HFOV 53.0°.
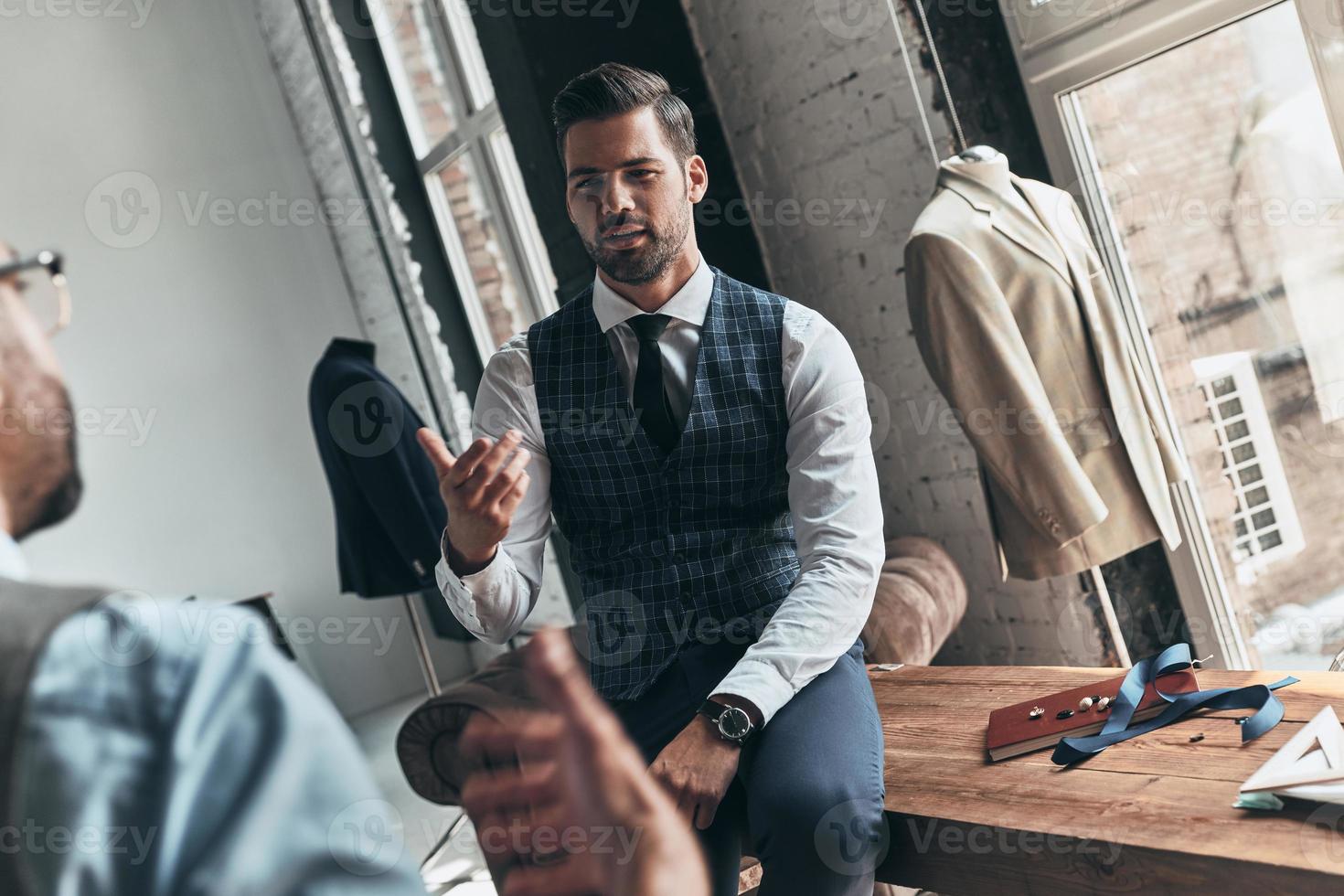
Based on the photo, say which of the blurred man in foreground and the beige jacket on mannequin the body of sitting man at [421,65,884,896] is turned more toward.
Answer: the blurred man in foreground

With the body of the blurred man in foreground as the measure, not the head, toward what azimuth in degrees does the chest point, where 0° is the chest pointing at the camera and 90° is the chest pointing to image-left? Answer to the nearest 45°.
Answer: approximately 225°

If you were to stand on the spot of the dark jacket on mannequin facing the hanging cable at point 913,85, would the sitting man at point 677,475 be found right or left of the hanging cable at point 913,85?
right

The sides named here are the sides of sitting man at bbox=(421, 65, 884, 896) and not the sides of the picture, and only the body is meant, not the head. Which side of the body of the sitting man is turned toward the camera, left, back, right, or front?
front

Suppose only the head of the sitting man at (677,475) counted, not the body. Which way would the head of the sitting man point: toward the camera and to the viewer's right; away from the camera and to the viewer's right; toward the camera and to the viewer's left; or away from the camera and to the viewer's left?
toward the camera and to the viewer's left

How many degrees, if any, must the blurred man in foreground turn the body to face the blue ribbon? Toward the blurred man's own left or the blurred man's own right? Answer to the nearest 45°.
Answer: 0° — they already face it

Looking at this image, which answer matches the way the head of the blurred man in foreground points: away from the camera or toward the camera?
away from the camera

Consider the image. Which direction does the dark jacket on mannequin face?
to the viewer's right

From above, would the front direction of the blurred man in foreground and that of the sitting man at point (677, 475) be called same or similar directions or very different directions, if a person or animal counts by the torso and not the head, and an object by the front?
very different directions

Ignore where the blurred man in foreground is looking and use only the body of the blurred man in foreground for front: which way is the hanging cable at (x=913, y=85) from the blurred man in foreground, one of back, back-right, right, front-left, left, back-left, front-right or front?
front

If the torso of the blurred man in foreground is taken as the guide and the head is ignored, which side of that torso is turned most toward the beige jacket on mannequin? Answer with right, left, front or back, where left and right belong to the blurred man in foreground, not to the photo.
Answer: front
